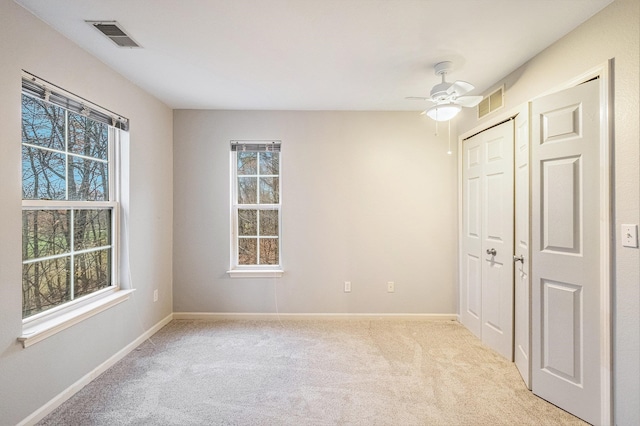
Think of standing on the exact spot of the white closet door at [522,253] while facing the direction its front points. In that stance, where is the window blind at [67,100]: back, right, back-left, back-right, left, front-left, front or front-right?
front-left

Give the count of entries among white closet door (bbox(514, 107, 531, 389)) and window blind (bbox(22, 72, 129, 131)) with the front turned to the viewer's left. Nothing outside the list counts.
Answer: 1

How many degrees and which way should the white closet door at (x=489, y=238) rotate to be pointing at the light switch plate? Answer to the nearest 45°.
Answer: approximately 90° to its left

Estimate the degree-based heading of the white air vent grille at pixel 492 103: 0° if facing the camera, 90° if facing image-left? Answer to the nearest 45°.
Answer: approximately 45°

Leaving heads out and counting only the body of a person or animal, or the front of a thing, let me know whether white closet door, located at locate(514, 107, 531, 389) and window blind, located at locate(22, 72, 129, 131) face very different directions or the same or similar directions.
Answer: very different directions

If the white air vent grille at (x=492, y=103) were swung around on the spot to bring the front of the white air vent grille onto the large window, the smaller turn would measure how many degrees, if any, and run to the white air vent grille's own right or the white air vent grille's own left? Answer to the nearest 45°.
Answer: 0° — it already faces it

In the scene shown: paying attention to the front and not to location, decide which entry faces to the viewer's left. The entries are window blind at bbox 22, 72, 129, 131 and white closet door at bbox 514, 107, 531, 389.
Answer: the white closet door

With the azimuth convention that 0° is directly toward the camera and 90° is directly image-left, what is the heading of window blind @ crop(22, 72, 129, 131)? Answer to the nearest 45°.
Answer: approximately 315°

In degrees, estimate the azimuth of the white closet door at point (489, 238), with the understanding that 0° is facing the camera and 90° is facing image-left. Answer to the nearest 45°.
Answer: approximately 45°

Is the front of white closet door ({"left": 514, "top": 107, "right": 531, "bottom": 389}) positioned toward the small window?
yes

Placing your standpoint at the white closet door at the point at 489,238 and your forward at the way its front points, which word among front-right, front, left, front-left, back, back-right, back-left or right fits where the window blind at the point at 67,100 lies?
front

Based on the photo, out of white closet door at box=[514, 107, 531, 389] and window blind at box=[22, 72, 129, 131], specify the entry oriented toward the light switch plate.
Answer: the window blind

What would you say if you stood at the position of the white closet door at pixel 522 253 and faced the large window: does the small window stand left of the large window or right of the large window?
right

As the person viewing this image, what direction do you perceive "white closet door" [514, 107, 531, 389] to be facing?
facing to the left of the viewer
